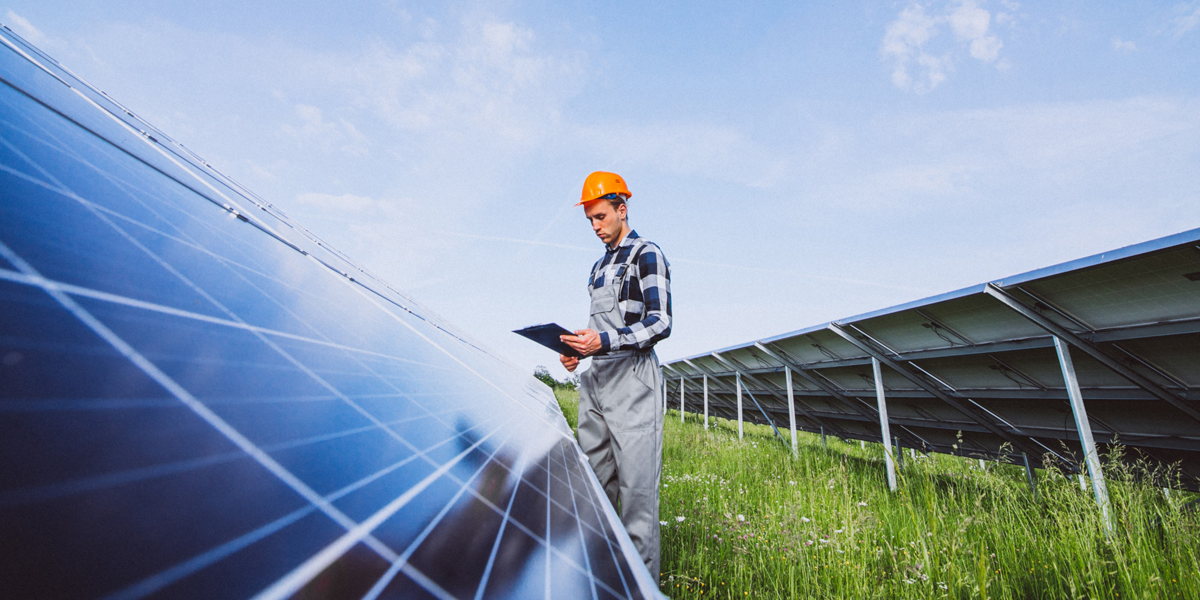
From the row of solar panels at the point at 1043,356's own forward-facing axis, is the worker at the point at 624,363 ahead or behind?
behind

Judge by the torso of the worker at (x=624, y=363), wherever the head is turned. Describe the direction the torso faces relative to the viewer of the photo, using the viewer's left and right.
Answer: facing the viewer and to the left of the viewer

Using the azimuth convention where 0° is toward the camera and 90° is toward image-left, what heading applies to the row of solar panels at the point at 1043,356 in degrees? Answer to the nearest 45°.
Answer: approximately 225°

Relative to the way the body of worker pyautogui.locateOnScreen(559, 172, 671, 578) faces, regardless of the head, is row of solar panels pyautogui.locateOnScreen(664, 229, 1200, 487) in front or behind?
behind
